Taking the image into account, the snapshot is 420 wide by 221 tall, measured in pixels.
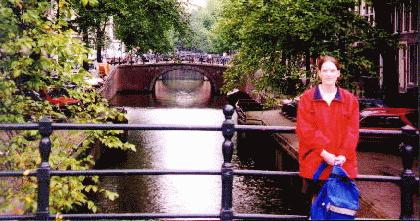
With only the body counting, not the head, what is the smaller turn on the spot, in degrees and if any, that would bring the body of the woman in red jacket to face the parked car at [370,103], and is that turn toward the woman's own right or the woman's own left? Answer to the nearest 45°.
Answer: approximately 180°

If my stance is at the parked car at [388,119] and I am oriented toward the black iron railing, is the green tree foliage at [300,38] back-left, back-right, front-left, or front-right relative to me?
back-right

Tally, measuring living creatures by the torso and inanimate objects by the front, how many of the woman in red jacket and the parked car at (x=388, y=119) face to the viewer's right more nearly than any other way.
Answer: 0

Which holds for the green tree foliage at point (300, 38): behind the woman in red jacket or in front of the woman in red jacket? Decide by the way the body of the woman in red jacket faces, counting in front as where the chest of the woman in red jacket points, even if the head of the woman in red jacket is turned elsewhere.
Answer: behind
